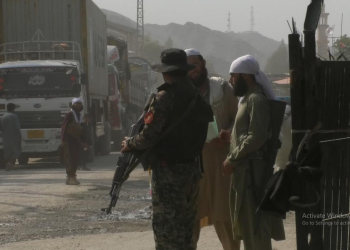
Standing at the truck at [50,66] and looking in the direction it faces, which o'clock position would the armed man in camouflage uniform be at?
The armed man in camouflage uniform is roughly at 12 o'clock from the truck.

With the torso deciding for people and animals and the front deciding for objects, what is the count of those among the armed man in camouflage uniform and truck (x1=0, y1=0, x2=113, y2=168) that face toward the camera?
1

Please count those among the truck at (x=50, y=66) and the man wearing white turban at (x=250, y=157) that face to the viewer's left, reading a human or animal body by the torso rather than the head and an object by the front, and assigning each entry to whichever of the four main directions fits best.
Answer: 1

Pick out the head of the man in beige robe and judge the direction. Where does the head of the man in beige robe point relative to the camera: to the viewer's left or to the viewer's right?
to the viewer's left

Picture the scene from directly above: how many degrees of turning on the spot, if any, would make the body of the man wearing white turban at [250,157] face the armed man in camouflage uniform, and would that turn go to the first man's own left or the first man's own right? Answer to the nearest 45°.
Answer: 0° — they already face them

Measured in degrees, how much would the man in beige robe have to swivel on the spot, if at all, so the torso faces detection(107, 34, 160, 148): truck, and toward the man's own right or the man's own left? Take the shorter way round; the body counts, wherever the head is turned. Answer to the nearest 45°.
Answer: approximately 135° to the man's own right

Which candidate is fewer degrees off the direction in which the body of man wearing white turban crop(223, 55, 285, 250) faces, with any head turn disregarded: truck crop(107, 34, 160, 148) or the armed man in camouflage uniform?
the armed man in camouflage uniform

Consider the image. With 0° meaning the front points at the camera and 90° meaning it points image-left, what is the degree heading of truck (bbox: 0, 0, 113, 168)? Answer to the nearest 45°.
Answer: approximately 0°

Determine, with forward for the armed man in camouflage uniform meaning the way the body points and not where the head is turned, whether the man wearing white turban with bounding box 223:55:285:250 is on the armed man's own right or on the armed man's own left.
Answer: on the armed man's own right

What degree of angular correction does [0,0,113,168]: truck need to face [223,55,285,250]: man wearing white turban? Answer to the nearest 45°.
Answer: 0° — it already faces them

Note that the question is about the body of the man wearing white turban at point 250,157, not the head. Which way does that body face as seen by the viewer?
to the viewer's left

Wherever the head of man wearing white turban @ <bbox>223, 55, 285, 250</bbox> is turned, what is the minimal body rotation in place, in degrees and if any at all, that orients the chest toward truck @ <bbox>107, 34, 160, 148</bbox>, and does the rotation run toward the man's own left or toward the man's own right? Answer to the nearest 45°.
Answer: approximately 90° to the man's own right
